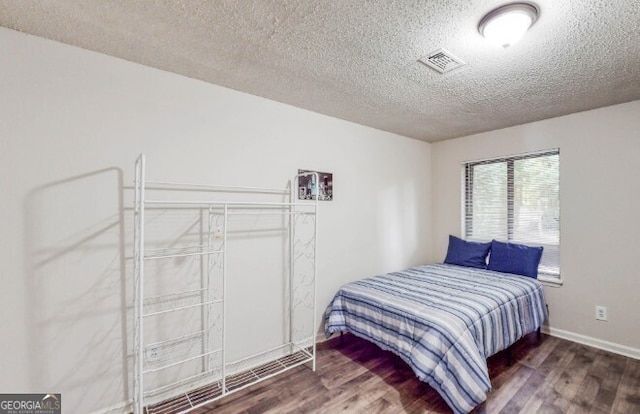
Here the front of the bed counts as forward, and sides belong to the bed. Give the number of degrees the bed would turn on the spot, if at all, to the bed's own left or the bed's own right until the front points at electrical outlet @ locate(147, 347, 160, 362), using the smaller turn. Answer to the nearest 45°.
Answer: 0° — it already faces it

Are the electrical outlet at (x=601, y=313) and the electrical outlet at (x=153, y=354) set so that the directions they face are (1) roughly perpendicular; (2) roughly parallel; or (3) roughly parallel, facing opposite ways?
roughly perpendicular

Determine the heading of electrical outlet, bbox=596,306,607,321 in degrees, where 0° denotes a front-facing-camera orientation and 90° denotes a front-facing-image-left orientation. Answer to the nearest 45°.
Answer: approximately 0°

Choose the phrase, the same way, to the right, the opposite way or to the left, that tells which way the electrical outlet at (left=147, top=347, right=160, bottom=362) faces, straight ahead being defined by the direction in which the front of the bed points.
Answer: to the left

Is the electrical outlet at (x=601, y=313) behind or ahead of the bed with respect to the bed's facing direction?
behind

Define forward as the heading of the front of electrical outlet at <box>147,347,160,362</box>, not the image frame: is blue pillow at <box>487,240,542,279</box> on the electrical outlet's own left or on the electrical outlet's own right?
on the electrical outlet's own left

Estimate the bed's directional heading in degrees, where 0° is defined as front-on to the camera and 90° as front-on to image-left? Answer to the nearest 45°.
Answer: approximately 45°
